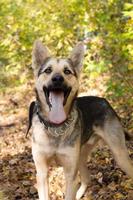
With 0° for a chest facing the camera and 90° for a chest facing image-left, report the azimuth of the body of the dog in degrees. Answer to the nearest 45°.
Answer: approximately 45°
